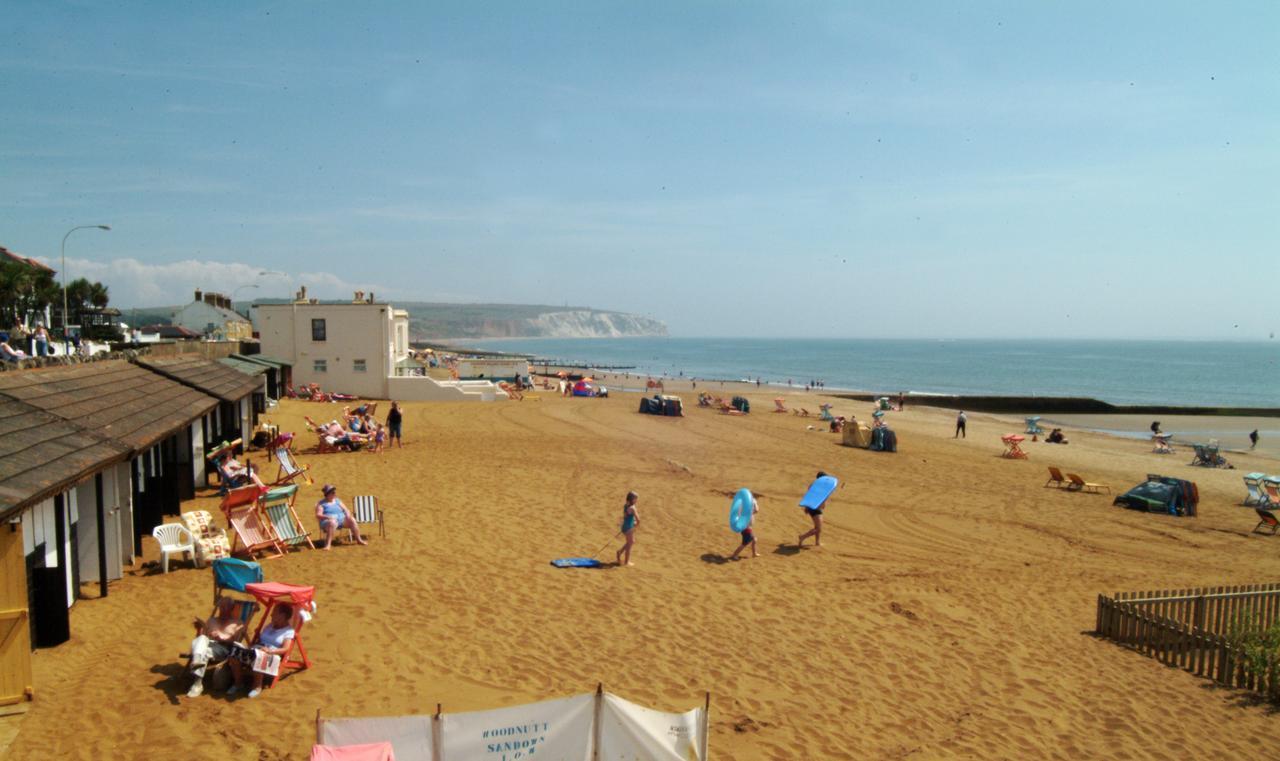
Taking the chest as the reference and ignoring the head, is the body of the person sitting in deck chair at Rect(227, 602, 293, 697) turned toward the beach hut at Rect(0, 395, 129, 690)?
no

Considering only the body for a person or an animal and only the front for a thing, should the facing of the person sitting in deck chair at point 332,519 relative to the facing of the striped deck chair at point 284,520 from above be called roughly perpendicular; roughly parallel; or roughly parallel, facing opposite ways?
roughly parallel

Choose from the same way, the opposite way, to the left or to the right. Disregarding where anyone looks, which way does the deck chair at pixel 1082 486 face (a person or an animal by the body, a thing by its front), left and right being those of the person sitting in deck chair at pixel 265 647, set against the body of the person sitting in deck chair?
to the left

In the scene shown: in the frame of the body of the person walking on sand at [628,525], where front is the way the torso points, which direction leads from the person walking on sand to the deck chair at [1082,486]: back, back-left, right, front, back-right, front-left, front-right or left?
front-left

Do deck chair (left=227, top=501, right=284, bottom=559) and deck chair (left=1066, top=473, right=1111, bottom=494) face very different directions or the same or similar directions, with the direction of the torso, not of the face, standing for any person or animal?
same or similar directions

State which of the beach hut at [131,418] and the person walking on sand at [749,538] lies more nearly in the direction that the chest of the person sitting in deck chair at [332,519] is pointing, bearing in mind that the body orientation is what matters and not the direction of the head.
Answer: the person walking on sand

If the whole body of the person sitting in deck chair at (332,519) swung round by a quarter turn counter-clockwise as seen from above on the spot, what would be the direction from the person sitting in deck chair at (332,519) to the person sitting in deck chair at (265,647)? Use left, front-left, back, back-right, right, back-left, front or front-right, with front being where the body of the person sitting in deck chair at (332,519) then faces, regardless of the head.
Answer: back-right

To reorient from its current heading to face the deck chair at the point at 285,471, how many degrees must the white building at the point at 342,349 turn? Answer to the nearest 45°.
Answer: approximately 90° to its right

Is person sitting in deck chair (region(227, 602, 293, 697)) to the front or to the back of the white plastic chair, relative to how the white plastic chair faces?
to the front

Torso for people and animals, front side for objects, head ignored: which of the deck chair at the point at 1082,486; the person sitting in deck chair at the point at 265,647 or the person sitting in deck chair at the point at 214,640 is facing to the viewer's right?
the deck chair

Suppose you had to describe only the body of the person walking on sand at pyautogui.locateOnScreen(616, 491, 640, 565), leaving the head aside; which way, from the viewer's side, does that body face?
to the viewer's right

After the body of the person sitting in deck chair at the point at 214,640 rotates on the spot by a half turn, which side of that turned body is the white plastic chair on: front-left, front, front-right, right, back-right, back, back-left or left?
front-left

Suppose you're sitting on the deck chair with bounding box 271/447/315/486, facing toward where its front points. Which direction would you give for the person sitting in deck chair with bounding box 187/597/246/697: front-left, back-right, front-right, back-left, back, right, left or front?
front-right

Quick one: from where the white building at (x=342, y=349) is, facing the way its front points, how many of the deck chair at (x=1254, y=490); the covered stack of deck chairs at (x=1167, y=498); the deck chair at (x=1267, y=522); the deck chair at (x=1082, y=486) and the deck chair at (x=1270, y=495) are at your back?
0

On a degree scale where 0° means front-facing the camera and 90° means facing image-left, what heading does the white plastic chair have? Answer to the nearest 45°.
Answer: approximately 315°
